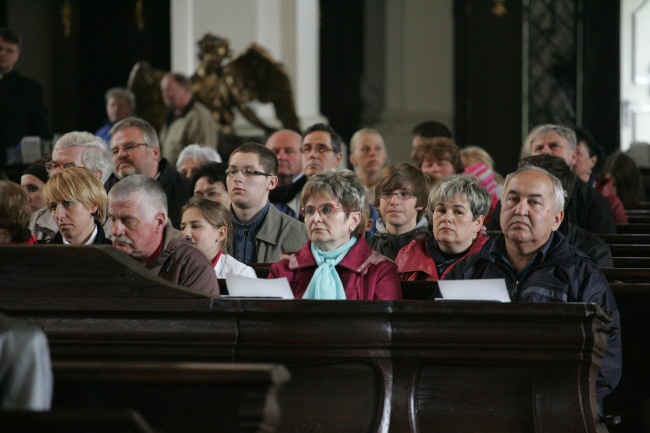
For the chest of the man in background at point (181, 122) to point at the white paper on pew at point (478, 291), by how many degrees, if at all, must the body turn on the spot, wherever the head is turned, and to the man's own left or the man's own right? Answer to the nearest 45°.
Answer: approximately 45° to the man's own left

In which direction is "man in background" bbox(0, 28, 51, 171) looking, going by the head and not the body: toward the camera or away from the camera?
toward the camera

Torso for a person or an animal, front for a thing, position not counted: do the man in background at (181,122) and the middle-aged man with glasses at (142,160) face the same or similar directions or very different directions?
same or similar directions

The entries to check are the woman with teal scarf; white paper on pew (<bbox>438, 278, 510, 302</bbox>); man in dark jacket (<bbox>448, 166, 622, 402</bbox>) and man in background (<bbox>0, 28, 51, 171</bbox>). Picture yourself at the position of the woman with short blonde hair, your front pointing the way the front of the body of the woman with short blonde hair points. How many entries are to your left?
3

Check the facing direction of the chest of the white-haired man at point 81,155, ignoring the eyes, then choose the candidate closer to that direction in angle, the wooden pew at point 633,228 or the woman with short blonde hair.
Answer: the woman with short blonde hair

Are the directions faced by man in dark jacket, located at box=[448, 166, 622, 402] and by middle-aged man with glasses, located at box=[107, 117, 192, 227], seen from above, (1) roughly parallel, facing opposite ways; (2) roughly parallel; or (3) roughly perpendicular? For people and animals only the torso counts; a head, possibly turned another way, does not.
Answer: roughly parallel

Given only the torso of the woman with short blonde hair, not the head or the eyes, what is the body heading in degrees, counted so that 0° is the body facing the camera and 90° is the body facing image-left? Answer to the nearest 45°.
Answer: approximately 45°

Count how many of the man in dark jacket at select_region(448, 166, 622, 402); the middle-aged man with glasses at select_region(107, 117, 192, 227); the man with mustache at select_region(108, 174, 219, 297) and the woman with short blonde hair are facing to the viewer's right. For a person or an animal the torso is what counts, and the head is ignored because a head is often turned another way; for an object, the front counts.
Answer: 0

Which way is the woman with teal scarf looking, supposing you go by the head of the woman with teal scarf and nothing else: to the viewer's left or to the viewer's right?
to the viewer's left

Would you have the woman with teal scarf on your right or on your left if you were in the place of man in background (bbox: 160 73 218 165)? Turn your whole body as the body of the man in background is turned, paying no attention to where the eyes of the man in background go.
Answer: on your left

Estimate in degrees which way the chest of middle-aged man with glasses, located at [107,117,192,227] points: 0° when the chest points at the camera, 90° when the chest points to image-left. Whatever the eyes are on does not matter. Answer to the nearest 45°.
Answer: approximately 45°

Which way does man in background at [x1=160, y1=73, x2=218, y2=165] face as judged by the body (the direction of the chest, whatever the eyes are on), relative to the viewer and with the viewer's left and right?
facing the viewer and to the left of the viewer

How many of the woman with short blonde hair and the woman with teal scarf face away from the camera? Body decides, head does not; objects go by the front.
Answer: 0

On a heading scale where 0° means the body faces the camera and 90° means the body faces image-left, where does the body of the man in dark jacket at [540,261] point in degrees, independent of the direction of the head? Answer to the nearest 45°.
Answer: approximately 45°

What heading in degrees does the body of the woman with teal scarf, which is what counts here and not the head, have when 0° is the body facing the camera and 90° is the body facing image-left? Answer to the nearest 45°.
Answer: approximately 45°
